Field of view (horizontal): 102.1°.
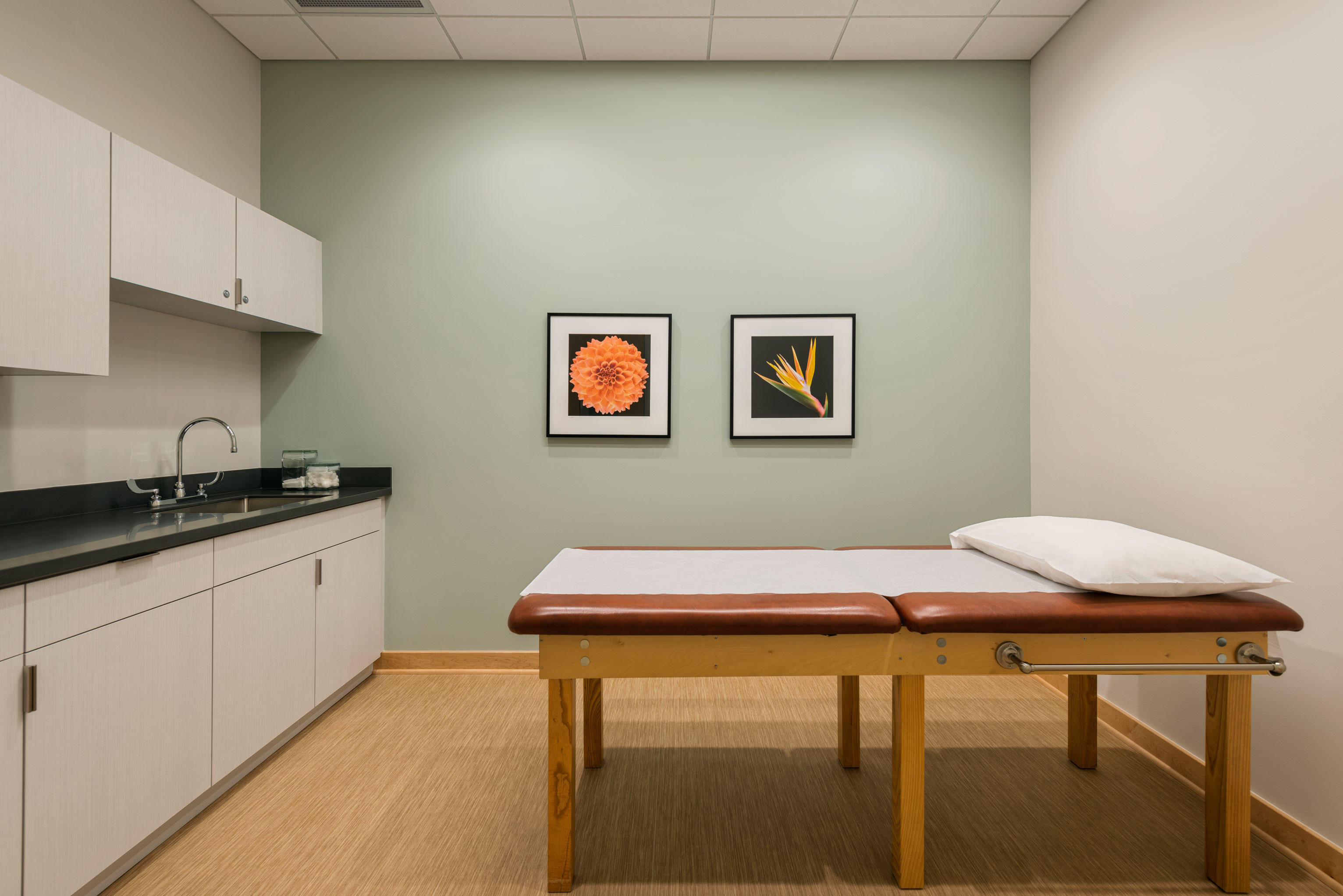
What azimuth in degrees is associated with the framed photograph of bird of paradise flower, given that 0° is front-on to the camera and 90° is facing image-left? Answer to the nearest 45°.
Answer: approximately 0°

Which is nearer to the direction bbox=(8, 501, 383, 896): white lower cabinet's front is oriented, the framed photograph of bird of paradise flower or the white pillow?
the white pillow

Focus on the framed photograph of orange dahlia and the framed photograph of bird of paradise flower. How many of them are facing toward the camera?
2

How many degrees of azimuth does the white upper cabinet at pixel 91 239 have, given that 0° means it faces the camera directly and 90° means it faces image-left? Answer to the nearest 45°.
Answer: approximately 315°

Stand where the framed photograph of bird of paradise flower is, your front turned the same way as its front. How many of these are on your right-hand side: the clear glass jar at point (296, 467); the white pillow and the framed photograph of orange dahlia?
2

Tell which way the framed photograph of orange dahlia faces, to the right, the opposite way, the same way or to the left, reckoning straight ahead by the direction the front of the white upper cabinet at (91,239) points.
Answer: to the right

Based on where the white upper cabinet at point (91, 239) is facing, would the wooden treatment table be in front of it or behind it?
in front

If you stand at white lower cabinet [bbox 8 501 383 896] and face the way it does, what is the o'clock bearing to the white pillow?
The white pillow is roughly at 12 o'clock from the white lower cabinet.

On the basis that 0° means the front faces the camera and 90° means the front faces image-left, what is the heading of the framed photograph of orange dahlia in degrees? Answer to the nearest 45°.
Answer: approximately 0°

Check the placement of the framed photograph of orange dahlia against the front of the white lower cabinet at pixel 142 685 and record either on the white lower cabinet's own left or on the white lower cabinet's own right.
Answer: on the white lower cabinet's own left

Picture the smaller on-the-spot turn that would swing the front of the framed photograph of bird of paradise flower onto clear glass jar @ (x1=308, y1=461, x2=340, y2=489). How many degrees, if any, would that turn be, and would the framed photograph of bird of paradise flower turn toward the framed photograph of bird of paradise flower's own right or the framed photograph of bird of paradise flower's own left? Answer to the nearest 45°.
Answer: approximately 90° to the framed photograph of bird of paradise flower's own right

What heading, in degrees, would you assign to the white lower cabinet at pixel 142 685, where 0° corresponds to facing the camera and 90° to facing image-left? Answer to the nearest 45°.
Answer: approximately 315°
